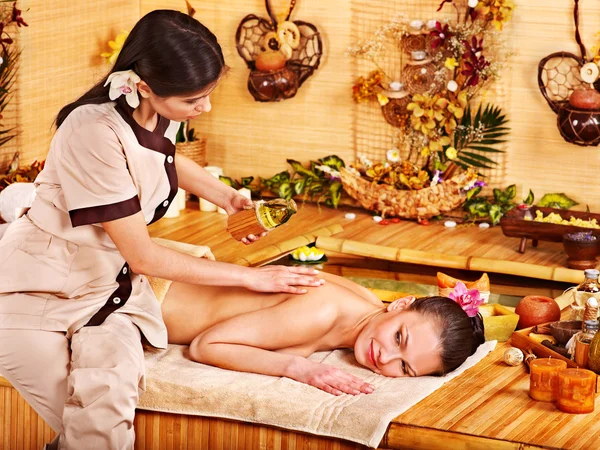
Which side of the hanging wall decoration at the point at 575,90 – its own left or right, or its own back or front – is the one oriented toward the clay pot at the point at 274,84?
right

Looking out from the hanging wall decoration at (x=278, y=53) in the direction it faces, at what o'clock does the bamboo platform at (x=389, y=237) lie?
The bamboo platform is roughly at 11 o'clock from the hanging wall decoration.

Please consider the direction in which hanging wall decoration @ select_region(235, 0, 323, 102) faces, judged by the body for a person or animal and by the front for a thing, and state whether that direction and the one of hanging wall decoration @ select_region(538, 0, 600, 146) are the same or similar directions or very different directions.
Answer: same or similar directions

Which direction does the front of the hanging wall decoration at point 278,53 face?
toward the camera

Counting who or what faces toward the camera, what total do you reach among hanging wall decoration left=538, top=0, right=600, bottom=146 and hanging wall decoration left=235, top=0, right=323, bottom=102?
2

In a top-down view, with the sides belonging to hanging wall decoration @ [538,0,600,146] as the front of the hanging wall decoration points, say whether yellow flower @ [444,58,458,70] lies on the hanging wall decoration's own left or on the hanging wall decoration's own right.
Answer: on the hanging wall decoration's own right

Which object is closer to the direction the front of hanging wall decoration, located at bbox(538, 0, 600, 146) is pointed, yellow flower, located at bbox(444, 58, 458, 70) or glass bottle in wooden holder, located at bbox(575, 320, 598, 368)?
the glass bottle in wooden holder

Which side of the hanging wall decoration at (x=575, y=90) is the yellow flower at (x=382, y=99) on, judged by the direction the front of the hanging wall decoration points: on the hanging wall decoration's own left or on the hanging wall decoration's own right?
on the hanging wall decoration's own right

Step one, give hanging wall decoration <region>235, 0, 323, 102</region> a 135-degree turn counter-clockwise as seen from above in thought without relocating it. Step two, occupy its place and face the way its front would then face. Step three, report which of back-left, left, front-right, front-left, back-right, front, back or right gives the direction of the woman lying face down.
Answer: back-right

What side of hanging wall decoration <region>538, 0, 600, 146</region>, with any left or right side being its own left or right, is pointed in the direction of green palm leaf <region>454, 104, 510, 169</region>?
right

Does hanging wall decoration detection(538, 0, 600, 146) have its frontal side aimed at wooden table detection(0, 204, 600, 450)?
yes

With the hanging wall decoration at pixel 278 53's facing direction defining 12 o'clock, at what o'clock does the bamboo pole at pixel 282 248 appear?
The bamboo pole is roughly at 12 o'clock from the hanging wall decoration.

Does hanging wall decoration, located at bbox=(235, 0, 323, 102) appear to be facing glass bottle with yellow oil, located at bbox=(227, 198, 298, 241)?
yes

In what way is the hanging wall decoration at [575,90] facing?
toward the camera

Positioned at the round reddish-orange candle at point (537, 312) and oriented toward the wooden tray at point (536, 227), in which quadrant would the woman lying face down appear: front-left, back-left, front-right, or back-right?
back-left

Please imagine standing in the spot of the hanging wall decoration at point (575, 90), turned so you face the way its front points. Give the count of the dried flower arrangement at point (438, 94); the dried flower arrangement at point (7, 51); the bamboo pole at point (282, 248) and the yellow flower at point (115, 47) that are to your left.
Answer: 0

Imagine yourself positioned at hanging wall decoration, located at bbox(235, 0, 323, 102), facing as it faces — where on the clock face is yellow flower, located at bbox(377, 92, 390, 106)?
The yellow flower is roughly at 10 o'clock from the hanging wall decoration.

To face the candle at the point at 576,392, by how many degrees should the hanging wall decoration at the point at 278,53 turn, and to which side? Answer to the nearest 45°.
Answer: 0° — it already faces it

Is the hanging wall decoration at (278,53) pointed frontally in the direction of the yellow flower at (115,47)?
no
